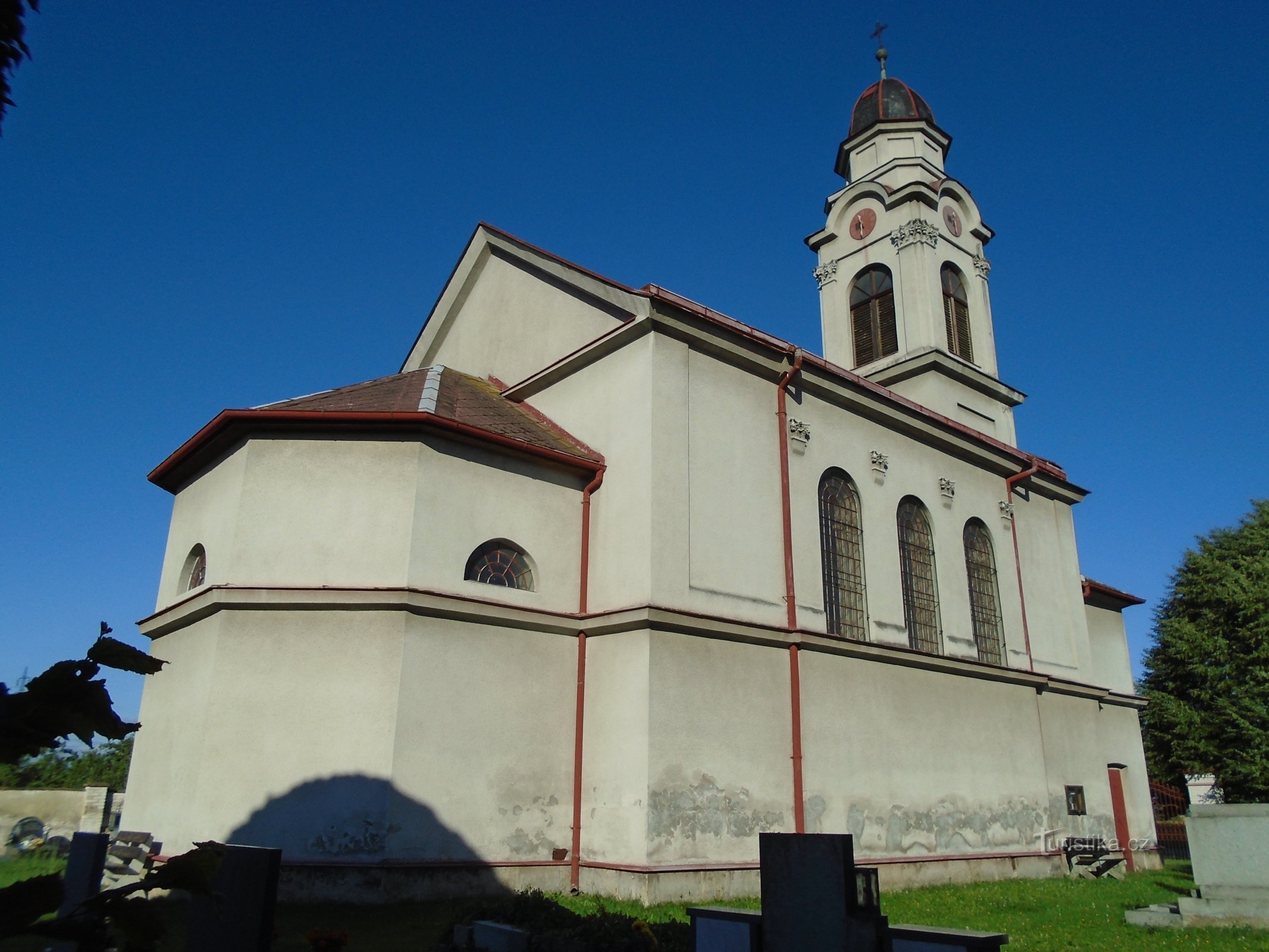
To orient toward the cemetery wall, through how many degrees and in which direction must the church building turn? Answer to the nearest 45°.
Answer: approximately 90° to its left

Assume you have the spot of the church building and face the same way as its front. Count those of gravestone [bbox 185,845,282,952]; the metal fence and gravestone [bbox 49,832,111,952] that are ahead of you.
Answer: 1

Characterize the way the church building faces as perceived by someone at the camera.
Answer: facing away from the viewer and to the right of the viewer

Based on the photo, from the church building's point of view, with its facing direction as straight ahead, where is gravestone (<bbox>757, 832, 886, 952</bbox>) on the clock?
The gravestone is roughly at 4 o'clock from the church building.

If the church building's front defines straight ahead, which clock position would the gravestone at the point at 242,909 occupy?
The gravestone is roughly at 5 o'clock from the church building.

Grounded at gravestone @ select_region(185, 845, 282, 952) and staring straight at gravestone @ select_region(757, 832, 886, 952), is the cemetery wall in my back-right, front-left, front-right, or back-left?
back-left

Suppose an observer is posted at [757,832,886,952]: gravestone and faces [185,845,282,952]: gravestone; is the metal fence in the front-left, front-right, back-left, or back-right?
back-right

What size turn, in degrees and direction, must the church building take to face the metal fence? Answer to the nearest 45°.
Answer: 0° — it already faces it

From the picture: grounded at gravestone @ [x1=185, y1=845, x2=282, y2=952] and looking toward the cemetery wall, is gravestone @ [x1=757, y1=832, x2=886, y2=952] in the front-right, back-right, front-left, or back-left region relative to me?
back-right
